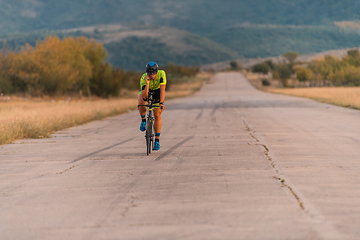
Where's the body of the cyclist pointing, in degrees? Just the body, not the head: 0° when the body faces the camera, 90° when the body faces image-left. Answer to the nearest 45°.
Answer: approximately 0°
